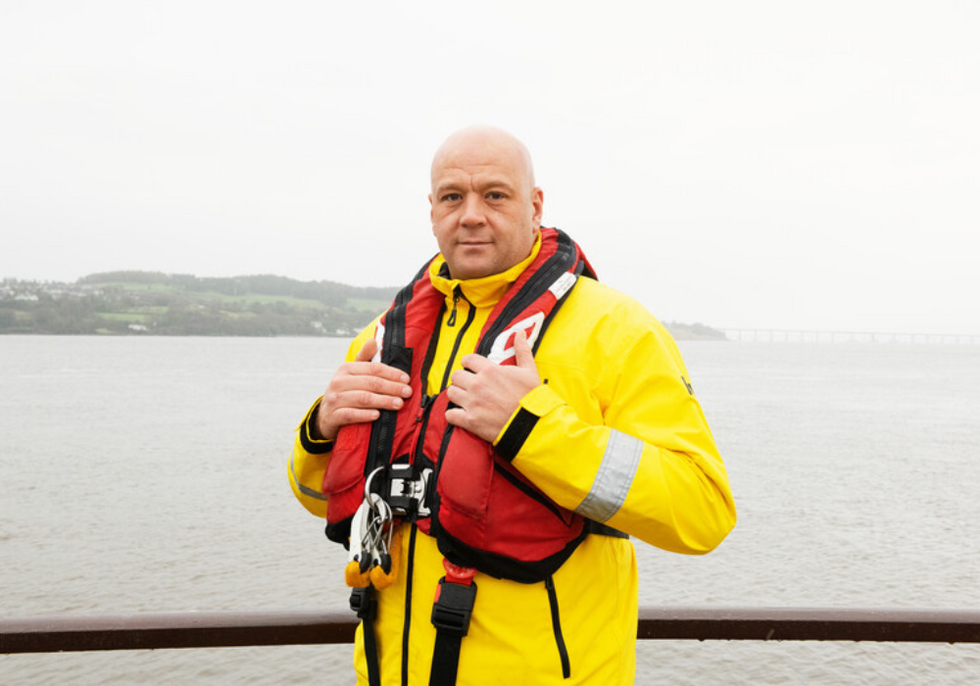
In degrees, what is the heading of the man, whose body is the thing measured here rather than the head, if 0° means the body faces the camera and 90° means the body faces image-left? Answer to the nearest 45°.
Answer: approximately 45°

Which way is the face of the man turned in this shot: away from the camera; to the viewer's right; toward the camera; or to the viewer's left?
toward the camera
